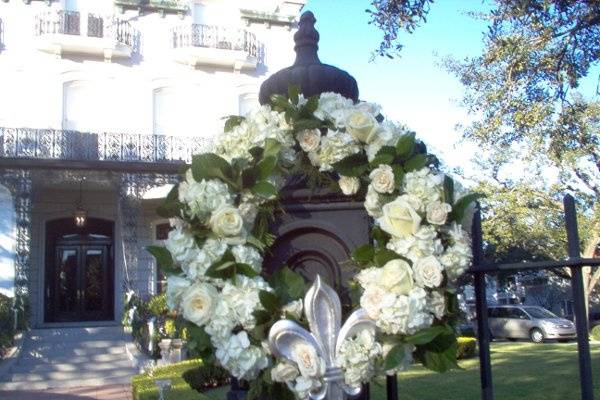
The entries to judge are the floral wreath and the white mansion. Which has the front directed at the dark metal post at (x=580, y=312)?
the white mansion

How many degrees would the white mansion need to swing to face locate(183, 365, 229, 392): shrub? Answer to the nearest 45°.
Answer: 0° — it already faces it

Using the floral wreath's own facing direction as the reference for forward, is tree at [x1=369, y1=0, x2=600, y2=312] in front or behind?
behind

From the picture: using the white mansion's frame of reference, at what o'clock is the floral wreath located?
The floral wreath is roughly at 12 o'clock from the white mansion.

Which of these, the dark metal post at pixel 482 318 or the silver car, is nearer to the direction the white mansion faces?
the dark metal post

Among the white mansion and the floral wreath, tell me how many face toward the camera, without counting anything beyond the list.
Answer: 2

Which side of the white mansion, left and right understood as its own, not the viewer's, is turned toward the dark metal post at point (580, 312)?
front

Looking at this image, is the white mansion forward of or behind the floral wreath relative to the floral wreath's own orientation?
behind

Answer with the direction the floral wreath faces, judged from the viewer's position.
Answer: facing the viewer

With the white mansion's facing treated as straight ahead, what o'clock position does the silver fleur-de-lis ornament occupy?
The silver fleur-de-lis ornament is roughly at 12 o'clock from the white mansion.

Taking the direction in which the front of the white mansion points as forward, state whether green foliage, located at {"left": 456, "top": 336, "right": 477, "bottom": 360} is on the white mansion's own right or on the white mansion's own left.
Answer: on the white mansion's own left

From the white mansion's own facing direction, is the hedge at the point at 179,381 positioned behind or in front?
in front

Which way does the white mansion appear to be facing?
toward the camera

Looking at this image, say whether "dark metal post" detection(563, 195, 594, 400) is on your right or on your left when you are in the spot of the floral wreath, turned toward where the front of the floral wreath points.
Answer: on your left

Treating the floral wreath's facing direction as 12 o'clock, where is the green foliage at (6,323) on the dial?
The green foliage is roughly at 5 o'clock from the floral wreath.

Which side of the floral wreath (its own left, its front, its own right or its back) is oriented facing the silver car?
back
